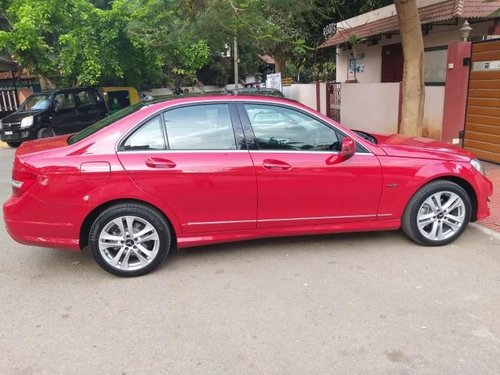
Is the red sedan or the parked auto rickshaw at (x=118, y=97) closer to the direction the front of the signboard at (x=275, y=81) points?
the red sedan

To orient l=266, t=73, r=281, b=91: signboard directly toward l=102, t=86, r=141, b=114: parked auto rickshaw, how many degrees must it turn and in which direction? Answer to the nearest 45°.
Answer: approximately 90° to its right

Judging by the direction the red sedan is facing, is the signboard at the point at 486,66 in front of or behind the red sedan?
in front

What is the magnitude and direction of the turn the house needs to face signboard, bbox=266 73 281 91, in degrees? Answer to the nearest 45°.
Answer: approximately 90° to its right

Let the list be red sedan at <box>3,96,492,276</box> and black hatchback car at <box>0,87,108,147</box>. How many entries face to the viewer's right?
1

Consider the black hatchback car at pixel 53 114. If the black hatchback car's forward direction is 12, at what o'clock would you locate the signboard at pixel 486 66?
The signboard is roughly at 9 o'clock from the black hatchback car.

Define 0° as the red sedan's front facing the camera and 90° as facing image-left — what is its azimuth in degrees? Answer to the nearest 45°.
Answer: approximately 270°

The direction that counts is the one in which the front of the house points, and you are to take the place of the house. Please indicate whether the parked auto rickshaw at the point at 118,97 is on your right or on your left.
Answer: on your right

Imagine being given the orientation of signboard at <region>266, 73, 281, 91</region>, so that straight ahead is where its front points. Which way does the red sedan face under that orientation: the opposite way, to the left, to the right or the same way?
to the left

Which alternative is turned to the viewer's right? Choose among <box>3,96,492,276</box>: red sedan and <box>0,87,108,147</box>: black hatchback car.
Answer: the red sedan

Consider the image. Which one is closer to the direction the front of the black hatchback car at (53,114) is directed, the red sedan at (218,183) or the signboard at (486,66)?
the red sedan

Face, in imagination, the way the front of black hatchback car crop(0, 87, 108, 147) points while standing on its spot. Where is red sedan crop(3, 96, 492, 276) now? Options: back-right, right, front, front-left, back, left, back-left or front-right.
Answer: front-left
